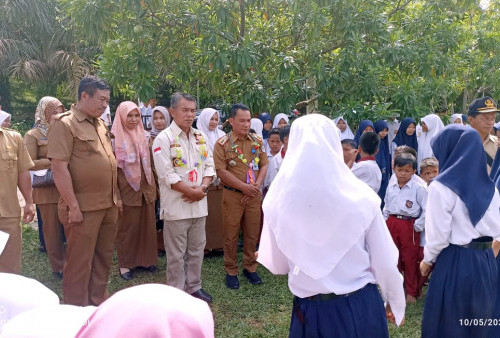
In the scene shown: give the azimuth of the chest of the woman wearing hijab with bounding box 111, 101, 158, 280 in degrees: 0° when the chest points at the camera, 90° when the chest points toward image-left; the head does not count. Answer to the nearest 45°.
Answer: approximately 315°

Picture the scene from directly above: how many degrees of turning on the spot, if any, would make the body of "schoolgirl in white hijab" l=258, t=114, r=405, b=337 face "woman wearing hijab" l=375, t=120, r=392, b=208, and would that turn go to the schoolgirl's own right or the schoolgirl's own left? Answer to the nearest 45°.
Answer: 0° — they already face them

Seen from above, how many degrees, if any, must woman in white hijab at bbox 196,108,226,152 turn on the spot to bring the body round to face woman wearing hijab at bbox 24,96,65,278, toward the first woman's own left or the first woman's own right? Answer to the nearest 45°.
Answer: approximately 90° to the first woman's own right

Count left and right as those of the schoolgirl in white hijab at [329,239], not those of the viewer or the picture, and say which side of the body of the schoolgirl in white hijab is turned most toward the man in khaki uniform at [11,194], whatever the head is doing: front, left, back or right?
left

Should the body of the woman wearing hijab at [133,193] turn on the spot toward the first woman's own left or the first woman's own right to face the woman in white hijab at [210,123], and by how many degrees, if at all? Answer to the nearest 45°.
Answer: approximately 90° to the first woman's own left

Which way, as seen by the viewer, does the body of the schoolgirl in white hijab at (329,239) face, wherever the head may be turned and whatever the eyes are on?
away from the camera

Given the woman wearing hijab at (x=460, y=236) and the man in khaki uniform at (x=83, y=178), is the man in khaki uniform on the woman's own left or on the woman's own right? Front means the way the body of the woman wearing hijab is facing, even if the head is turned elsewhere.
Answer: on the woman's own left

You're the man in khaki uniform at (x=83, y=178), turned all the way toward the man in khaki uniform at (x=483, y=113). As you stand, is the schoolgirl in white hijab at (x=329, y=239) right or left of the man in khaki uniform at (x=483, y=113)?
right

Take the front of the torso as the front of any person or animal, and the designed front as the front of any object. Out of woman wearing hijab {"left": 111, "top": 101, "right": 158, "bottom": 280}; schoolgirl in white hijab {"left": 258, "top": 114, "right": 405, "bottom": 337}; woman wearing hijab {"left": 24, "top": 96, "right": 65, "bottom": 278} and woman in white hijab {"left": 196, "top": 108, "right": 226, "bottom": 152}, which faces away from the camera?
schoolgirl in white hijab {"left": 258, "top": 114, "right": 405, "bottom": 337}

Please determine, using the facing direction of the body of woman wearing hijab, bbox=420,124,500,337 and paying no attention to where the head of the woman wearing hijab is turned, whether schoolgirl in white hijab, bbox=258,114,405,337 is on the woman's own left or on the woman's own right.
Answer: on the woman's own left
